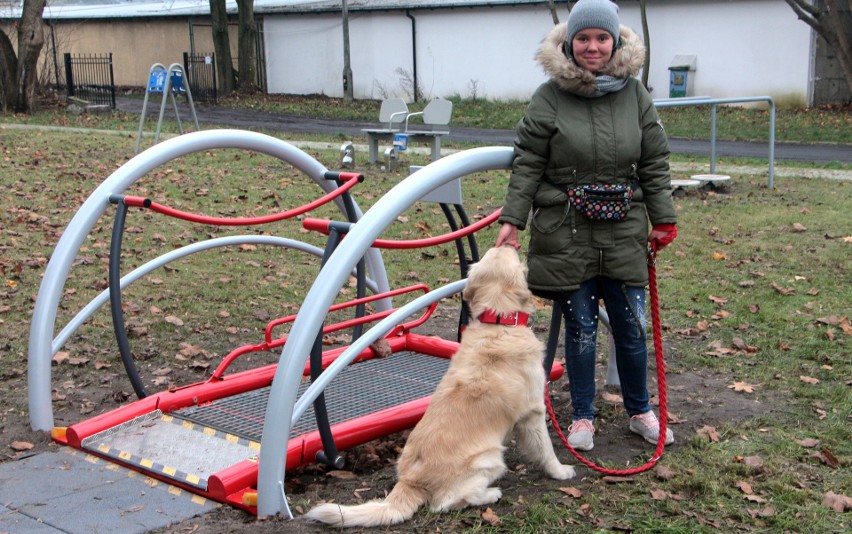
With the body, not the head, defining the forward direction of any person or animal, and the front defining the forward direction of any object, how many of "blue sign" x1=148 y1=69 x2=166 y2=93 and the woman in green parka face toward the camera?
2

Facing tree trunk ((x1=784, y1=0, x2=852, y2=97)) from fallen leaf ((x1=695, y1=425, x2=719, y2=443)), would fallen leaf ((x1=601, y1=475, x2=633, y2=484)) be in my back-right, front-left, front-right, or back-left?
back-left

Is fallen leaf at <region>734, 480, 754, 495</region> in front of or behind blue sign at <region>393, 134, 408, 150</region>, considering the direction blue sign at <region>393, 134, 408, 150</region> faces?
in front

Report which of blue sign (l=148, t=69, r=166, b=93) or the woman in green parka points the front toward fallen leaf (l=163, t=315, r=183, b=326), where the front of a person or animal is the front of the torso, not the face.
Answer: the blue sign

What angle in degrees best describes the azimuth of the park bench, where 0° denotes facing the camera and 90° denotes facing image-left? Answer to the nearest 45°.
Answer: approximately 45°

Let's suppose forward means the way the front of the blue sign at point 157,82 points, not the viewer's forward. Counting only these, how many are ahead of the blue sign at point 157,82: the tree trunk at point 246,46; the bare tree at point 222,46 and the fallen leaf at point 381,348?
1

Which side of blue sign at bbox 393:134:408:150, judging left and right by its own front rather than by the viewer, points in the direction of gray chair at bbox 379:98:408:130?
back

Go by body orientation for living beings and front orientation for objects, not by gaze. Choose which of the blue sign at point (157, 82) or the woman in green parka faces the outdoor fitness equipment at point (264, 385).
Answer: the blue sign

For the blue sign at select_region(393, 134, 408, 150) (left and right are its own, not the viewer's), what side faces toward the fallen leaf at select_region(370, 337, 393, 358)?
front

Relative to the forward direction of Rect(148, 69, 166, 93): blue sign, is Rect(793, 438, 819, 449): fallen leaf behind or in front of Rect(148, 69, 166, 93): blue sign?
in front

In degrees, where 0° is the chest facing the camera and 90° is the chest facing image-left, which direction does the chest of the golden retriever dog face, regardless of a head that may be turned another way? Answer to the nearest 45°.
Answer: approximately 225°
